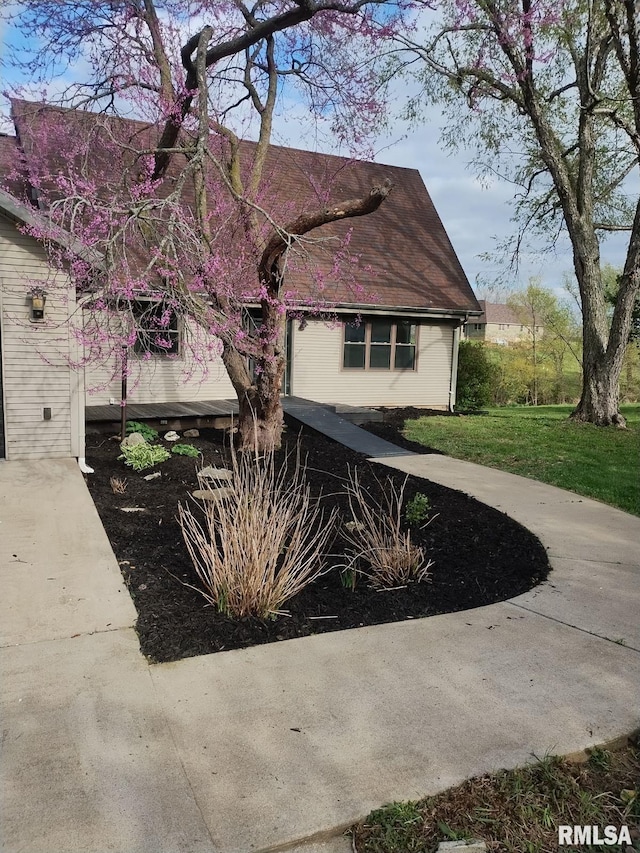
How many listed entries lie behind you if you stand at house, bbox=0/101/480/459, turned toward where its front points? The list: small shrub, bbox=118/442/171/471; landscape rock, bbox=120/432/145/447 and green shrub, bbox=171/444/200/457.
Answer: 0

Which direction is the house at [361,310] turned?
toward the camera

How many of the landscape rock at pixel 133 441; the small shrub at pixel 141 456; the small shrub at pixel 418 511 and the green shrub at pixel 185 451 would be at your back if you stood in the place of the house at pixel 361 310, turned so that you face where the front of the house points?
0

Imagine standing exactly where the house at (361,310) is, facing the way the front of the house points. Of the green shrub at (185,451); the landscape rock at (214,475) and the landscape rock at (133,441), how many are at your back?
0

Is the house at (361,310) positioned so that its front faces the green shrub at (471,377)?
no

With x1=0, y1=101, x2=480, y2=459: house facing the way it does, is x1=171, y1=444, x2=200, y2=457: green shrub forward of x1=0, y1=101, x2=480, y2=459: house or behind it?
forward

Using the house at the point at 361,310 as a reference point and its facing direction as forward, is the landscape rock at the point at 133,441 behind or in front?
in front

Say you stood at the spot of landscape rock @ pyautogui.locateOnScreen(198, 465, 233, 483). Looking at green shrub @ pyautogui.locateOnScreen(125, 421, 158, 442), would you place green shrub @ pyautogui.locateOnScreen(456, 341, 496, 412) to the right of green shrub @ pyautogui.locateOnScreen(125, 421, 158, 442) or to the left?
right

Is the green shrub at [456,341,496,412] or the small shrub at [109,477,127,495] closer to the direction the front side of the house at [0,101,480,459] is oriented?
the small shrub

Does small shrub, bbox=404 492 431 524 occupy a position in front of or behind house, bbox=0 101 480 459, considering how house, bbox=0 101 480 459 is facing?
in front
